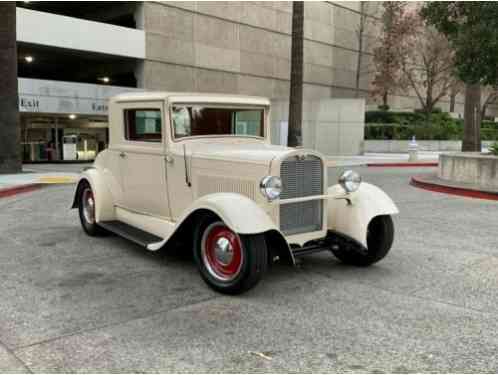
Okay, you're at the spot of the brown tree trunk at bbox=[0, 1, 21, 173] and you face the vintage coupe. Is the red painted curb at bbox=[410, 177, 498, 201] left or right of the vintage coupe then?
left

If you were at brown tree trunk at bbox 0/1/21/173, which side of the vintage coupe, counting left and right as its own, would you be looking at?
back

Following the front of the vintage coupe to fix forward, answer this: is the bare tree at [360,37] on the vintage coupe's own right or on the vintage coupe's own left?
on the vintage coupe's own left

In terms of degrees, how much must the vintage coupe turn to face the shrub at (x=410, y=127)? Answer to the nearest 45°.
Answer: approximately 90° to its left

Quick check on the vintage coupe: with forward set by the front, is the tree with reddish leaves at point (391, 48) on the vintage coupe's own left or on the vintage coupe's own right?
on the vintage coupe's own left

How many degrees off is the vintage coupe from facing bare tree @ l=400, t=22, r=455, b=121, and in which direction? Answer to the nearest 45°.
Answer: approximately 90° to its left

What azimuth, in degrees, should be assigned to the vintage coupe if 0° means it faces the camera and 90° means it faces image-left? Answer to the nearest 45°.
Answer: approximately 315°

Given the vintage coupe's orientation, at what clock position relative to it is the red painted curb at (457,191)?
The red painted curb is roughly at 9 o'clock from the vintage coupe.

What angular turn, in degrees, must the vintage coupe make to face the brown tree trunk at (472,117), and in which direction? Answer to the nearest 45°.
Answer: approximately 90° to its left
